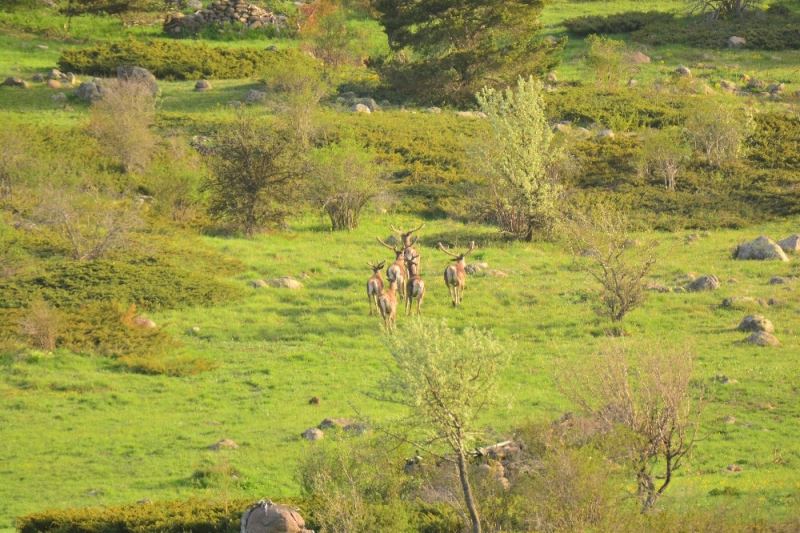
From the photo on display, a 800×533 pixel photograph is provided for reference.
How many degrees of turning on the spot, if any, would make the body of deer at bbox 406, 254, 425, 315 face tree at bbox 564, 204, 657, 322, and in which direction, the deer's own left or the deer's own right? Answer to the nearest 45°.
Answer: approximately 90° to the deer's own right

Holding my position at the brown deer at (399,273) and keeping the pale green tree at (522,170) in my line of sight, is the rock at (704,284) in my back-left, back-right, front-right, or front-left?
front-right

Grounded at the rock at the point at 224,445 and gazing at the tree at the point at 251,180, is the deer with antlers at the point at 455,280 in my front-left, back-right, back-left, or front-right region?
front-right

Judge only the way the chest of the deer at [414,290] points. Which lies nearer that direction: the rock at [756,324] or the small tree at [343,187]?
the small tree

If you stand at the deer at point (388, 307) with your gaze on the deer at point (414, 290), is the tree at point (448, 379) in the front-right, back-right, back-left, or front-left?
back-right

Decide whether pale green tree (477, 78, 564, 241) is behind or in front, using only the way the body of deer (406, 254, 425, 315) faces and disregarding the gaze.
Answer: in front

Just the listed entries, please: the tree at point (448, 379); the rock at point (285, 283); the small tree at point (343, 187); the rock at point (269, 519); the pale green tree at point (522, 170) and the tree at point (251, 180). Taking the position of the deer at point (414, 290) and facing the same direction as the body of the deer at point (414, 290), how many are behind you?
2

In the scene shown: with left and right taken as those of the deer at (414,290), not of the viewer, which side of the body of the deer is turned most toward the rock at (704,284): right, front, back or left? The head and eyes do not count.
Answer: right

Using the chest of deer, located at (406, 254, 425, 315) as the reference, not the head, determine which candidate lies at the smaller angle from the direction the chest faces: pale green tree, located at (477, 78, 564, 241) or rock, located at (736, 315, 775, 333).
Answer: the pale green tree

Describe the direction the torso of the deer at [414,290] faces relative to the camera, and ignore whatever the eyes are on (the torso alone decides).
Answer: away from the camera

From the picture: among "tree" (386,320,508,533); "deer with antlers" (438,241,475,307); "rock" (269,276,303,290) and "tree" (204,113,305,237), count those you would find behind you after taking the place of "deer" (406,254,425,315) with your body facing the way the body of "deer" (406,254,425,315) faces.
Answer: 1

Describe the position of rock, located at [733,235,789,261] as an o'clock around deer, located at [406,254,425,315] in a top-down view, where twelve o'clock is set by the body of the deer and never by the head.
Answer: The rock is roughly at 2 o'clock from the deer.

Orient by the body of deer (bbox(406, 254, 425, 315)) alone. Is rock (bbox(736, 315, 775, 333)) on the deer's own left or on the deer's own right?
on the deer's own right

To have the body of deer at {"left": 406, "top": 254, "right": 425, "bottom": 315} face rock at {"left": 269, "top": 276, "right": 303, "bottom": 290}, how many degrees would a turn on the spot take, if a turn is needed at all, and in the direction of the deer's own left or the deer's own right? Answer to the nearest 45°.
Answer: approximately 45° to the deer's own left
